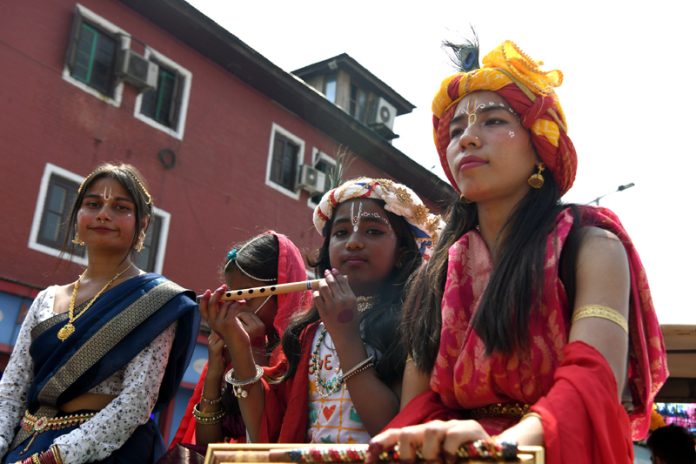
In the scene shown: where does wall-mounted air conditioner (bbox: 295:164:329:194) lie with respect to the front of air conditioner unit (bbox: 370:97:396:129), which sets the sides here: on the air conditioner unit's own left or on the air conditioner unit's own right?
on the air conditioner unit's own right

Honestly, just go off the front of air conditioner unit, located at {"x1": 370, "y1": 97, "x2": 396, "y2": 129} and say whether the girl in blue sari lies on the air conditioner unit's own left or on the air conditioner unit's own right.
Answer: on the air conditioner unit's own right

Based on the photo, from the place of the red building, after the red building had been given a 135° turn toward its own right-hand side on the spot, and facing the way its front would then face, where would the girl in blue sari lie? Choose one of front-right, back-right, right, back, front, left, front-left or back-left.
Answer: left

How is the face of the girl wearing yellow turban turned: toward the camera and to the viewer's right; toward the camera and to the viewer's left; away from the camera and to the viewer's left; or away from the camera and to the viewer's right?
toward the camera and to the viewer's left

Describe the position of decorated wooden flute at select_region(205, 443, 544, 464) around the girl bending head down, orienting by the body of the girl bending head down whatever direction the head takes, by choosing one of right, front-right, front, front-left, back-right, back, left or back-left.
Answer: front-left

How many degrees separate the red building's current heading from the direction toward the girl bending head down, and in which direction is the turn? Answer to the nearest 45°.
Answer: approximately 45° to its right

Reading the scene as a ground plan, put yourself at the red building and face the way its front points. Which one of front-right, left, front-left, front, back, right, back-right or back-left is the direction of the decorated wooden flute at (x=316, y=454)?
front-right

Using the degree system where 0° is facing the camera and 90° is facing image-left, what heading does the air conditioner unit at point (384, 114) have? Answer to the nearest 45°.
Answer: approximately 315°

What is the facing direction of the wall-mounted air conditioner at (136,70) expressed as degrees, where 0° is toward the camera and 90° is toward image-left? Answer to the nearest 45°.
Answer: approximately 315°

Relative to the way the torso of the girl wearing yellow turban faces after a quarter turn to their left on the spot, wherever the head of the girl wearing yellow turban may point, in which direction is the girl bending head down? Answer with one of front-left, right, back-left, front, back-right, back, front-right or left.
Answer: back

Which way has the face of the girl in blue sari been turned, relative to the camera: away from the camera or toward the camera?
toward the camera

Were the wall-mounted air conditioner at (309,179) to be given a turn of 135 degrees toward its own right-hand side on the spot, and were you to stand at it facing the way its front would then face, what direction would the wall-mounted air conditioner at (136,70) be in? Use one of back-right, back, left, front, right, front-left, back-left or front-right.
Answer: front-left

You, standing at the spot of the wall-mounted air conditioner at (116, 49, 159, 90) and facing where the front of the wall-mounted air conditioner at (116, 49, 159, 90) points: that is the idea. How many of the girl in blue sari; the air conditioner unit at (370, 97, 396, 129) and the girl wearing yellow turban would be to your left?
1

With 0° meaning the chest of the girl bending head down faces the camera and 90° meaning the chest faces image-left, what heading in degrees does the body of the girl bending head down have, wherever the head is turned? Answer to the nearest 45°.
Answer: approximately 45°

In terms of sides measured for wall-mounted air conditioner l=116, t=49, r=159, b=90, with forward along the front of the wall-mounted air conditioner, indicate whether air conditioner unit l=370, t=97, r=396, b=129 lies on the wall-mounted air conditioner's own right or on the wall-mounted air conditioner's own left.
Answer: on the wall-mounted air conditioner's own left
